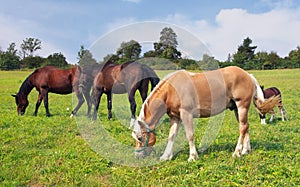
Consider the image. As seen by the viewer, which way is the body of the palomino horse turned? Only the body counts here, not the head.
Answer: to the viewer's left

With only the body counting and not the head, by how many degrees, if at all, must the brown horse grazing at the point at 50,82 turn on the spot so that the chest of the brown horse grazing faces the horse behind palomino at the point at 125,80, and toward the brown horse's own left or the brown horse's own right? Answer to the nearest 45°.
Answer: approximately 135° to the brown horse's own left

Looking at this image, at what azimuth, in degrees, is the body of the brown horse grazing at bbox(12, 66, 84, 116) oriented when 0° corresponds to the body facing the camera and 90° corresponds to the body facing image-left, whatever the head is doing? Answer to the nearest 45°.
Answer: approximately 90°

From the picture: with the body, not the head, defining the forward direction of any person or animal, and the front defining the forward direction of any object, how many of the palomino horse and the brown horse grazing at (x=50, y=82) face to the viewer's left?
2

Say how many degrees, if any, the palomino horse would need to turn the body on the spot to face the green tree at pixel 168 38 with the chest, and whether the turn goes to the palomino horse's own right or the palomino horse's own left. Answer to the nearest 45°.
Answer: approximately 90° to the palomino horse's own right
